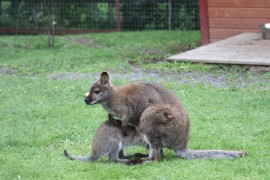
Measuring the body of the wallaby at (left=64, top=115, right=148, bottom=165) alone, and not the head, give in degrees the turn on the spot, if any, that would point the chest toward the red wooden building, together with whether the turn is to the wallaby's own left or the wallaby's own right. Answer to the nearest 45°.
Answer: approximately 90° to the wallaby's own left

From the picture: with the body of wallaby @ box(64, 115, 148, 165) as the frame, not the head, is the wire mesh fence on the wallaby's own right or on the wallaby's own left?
on the wallaby's own left

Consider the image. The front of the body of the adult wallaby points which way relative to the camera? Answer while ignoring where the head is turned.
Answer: to the viewer's left

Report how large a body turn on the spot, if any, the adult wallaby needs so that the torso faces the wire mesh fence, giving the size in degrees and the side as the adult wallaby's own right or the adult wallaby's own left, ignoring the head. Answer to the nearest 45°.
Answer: approximately 90° to the adult wallaby's own right

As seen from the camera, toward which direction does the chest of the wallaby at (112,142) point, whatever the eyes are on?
to the viewer's right

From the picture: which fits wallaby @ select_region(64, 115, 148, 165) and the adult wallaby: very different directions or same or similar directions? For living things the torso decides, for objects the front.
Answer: very different directions

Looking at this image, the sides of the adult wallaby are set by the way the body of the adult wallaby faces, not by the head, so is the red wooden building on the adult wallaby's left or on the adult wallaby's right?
on the adult wallaby's right
